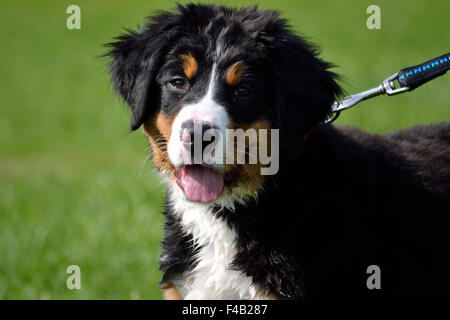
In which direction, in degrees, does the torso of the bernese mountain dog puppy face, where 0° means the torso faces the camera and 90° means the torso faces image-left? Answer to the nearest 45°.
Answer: approximately 45°
